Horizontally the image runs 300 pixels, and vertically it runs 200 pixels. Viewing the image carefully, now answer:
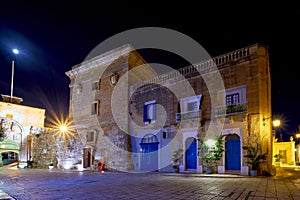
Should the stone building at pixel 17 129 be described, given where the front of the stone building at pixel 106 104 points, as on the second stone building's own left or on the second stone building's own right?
on the second stone building's own right

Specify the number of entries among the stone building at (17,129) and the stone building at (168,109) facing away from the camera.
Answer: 0

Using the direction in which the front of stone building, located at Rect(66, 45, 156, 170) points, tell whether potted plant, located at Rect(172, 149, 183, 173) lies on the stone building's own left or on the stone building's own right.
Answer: on the stone building's own left

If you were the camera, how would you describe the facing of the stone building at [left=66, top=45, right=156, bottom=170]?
facing the viewer and to the left of the viewer

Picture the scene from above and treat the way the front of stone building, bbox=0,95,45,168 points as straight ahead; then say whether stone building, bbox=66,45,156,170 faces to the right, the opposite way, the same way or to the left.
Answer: to the right

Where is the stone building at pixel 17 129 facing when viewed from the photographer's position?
facing the viewer and to the right of the viewer

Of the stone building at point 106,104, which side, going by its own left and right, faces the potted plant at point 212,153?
left

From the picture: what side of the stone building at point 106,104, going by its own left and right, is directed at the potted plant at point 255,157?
left

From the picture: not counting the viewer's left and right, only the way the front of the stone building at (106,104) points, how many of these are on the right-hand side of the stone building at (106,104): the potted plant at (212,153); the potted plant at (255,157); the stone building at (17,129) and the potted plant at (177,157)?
1

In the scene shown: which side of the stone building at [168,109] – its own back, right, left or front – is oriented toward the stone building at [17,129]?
right

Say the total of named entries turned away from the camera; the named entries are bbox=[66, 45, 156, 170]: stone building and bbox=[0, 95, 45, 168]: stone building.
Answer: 0
